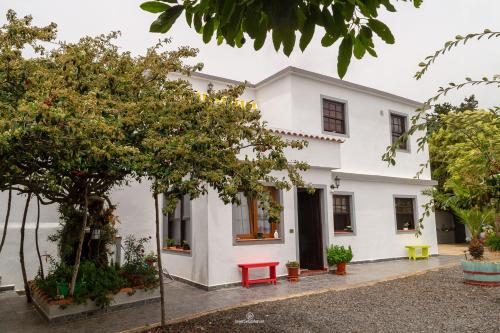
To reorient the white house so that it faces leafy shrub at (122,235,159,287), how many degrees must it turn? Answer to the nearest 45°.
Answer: approximately 90° to its right

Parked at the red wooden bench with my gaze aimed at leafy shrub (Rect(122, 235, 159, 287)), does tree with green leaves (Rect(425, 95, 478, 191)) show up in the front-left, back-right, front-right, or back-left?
back-right

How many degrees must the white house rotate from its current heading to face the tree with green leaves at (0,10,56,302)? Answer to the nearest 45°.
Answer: approximately 90° to its right

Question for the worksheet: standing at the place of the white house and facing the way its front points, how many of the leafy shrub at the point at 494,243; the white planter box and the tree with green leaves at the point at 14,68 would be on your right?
2

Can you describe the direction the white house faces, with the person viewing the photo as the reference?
facing the viewer and to the right of the viewer

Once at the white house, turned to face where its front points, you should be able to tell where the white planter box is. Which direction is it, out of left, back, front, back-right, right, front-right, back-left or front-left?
right
